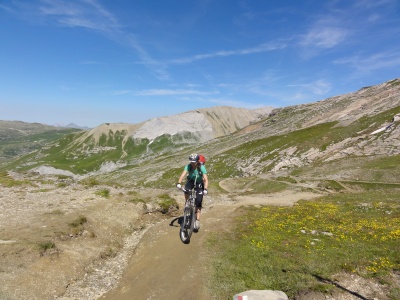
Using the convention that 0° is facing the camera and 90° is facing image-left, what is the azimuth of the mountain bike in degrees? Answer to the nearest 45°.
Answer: approximately 0°

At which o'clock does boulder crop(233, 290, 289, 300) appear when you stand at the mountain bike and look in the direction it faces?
The boulder is roughly at 11 o'clock from the mountain bike.
